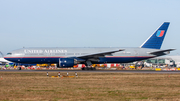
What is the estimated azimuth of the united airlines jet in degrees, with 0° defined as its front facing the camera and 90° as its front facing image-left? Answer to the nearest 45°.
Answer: approximately 90°
